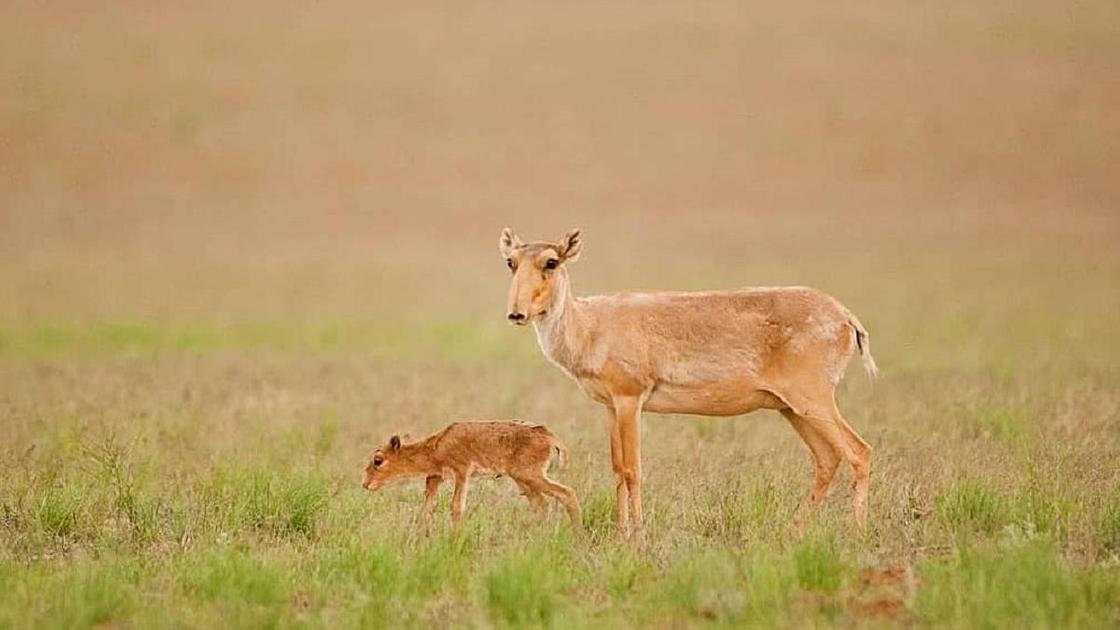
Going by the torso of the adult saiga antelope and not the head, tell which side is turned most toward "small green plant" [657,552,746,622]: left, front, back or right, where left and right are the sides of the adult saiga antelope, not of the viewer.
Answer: left

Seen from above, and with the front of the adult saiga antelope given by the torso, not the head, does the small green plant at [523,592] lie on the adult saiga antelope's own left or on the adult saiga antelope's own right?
on the adult saiga antelope's own left

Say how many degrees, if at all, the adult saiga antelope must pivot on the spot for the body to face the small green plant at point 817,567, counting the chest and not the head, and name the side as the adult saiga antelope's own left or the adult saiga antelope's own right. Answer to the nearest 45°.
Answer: approximately 90° to the adult saiga antelope's own left

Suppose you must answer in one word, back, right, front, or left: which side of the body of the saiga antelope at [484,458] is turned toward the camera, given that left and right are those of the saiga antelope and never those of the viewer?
left

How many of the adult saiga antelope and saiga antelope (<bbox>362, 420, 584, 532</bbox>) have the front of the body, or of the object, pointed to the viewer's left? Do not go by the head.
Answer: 2

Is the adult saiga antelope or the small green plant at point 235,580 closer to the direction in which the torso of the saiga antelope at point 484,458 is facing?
the small green plant

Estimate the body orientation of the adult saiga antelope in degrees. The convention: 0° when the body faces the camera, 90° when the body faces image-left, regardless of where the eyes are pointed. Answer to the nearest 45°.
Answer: approximately 90°

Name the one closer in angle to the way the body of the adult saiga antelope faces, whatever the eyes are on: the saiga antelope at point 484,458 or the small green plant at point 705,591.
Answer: the saiga antelope

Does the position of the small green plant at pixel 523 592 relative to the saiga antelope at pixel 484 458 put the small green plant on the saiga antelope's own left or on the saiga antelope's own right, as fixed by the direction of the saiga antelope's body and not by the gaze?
on the saiga antelope's own left

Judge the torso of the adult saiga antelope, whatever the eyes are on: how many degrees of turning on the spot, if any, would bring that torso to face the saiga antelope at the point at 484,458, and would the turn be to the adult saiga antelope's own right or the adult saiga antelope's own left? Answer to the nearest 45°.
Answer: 0° — it already faces it

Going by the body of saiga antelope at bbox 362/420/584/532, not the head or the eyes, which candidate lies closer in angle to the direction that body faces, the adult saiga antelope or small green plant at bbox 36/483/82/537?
the small green plant

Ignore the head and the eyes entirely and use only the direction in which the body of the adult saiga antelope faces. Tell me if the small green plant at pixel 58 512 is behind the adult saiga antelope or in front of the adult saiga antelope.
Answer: in front

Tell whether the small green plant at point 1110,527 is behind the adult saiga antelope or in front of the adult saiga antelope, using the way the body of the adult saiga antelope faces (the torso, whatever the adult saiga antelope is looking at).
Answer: behind

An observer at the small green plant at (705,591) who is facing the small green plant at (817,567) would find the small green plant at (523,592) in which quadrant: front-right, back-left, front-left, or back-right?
back-left

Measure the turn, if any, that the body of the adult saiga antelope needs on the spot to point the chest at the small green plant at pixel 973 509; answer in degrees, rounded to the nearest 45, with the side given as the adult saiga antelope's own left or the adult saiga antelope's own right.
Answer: approximately 180°
